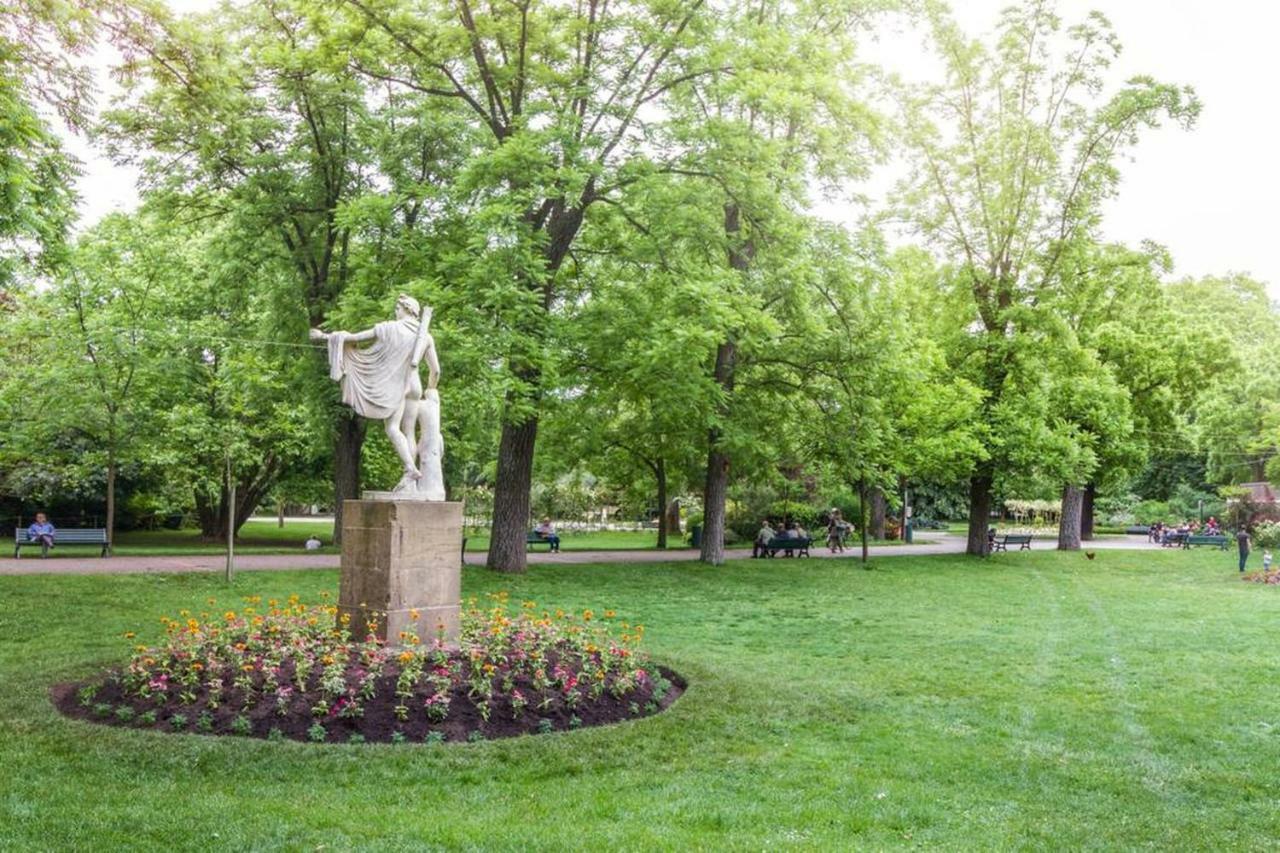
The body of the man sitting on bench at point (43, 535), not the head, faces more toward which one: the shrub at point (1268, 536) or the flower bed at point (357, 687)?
the flower bed

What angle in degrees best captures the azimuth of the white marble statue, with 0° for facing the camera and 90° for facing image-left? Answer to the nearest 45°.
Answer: approximately 180°

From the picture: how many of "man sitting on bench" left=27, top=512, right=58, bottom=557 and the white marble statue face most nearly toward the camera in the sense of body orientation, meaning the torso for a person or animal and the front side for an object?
1

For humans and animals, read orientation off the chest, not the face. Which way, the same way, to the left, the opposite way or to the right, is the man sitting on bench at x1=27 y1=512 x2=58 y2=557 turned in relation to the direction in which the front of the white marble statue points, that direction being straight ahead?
the opposite way

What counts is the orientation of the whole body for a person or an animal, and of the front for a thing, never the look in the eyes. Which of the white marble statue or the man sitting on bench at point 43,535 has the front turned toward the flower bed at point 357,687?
the man sitting on bench

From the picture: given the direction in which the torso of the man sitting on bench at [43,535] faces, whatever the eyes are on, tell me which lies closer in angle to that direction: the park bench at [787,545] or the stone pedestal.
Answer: the stone pedestal
